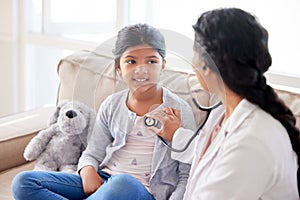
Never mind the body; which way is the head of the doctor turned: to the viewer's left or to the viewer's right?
to the viewer's left

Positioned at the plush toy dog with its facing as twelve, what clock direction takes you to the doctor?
The doctor is roughly at 11 o'clock from the plush toy dog.

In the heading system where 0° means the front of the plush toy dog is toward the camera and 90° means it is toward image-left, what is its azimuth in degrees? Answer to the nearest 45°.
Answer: approximately 0°

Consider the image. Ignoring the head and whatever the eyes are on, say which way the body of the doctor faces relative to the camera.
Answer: to the viewer's left

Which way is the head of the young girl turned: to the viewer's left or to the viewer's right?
to the viewer's right

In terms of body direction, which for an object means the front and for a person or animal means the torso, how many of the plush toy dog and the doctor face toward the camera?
1
